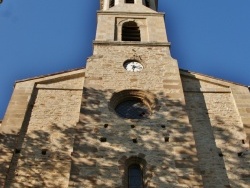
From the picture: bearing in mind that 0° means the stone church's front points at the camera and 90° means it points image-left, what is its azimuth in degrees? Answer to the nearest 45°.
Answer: approximately 0°
